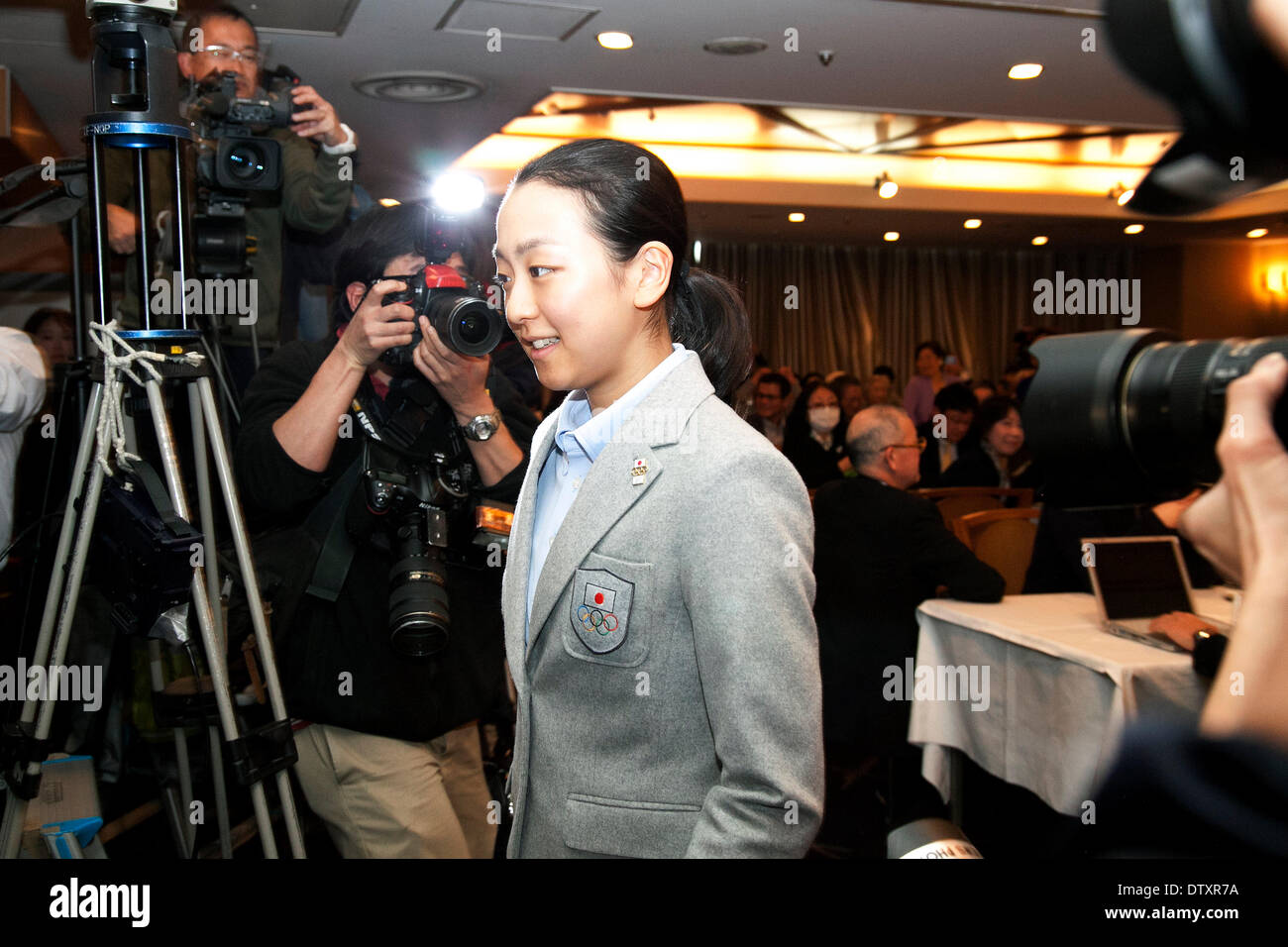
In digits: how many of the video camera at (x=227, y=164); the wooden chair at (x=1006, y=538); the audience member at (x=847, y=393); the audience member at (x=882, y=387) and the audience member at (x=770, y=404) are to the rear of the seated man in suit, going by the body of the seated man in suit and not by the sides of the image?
1

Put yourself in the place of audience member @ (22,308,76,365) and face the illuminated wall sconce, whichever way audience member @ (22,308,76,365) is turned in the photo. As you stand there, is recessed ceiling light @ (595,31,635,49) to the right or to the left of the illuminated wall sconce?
right

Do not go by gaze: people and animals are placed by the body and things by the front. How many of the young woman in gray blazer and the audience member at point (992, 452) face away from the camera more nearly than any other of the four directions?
0

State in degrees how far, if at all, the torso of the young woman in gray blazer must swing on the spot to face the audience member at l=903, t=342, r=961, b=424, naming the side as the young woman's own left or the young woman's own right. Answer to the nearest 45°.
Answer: approximately 135° to the young woman's own right

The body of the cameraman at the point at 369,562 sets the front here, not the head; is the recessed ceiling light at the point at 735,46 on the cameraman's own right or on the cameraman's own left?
on the cameraman's own left

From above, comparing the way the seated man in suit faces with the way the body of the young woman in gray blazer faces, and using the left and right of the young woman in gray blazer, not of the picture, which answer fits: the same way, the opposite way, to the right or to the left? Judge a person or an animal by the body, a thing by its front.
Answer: the opposite way

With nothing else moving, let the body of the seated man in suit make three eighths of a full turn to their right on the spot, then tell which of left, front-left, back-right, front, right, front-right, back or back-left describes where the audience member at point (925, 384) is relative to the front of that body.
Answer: back

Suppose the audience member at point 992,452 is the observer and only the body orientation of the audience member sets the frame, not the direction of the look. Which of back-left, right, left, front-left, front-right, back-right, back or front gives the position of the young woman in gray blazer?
front-right

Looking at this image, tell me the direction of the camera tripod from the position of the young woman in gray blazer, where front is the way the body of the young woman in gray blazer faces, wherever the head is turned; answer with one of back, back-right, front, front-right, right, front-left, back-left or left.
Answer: right

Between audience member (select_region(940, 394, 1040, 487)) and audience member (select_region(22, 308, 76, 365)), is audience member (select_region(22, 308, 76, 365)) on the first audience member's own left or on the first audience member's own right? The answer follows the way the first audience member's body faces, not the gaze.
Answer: on the first audience member's own right

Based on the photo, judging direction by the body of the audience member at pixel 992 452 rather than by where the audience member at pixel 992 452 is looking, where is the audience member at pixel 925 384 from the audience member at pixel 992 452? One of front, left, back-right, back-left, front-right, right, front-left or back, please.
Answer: back-left

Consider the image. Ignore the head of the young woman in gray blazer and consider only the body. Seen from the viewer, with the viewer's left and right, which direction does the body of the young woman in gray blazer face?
facing the viewer and to the left of the viewer
